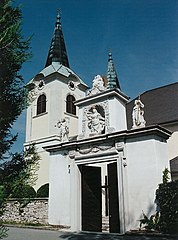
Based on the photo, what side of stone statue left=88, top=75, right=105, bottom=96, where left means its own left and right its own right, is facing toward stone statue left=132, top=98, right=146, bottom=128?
left

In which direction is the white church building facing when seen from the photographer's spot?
facing the viewer and to the left of the viewer

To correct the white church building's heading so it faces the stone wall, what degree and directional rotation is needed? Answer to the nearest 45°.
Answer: approximately 90° to its right

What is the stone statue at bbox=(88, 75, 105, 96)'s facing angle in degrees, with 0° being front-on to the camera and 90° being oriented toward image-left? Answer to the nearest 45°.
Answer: approximately 45°

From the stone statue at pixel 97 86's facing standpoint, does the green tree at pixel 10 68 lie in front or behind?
in front
